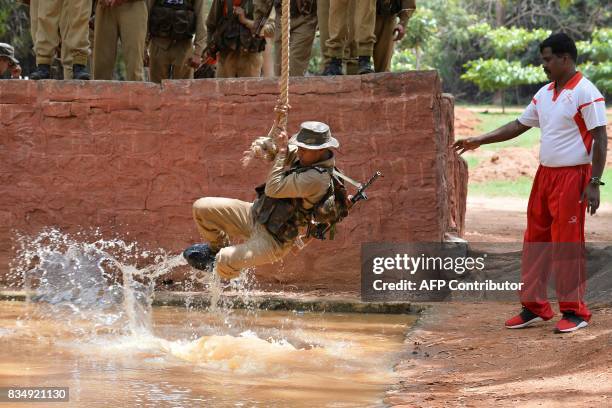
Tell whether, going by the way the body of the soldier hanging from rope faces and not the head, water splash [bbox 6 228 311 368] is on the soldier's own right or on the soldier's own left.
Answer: on the soldier's own right

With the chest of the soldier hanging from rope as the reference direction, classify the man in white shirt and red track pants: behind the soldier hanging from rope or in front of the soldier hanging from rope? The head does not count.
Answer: behind

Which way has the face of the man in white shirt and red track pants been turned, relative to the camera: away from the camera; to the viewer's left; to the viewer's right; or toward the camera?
to the viewer's left

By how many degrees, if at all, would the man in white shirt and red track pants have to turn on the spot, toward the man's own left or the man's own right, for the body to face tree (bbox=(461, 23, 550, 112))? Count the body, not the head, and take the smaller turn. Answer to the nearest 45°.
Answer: approximately 135° to the man's own right

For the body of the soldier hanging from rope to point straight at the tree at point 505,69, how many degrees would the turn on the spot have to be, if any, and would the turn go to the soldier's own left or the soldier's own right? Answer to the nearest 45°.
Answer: approximately 90° to the soldier's own right

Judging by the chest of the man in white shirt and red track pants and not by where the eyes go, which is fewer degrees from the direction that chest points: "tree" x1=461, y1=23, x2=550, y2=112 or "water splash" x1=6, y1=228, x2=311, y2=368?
the water splash

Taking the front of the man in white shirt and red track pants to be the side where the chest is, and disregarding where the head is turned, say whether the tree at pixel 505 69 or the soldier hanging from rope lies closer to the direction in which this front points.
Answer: the soldier hanging from rope

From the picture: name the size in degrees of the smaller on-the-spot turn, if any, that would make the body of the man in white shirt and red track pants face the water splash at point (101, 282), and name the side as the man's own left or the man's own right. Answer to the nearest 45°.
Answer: approximately 45° to the man's own right

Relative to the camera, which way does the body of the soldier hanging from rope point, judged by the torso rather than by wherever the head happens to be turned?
to the viewer's left
